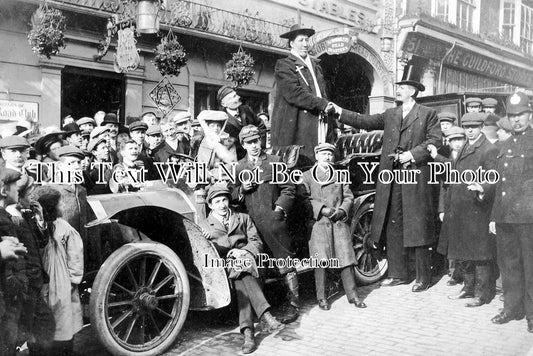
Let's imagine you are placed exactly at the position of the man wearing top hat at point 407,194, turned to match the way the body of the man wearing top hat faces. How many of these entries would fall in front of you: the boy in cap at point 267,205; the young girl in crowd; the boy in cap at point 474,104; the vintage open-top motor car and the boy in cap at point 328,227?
4

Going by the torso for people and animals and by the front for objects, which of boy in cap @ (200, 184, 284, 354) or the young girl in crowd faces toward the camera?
the boy in cap

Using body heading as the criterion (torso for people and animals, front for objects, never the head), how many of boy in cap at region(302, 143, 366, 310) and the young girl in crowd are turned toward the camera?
1

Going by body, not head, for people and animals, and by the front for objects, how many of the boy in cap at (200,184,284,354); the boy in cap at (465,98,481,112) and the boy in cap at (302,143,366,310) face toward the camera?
3

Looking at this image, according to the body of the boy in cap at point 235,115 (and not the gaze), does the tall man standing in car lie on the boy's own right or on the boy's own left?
on the boy's own left

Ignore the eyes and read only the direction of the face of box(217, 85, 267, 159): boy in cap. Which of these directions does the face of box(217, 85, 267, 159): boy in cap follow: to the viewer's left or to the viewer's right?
to the viewer's right

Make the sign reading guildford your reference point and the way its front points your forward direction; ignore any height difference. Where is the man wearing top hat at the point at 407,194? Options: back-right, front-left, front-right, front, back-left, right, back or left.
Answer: front-right

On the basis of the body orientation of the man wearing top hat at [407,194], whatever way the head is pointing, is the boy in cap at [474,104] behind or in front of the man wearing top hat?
behind

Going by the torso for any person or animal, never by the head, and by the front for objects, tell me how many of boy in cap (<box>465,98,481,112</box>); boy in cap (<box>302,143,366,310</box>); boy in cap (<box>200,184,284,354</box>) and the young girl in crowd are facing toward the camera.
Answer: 3

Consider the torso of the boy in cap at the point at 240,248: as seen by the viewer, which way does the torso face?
toward the camera

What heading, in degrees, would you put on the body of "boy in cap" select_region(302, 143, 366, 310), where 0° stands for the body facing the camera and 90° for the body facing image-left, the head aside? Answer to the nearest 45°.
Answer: approximately 0°

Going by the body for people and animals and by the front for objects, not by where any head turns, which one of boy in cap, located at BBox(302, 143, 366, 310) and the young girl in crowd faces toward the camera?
the boy in cap

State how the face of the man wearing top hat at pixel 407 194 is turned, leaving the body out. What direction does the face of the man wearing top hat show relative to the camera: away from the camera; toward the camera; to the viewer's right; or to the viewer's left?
to the viewer's left

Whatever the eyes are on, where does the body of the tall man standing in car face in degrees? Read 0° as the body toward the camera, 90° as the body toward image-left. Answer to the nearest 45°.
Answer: approximately 315°
